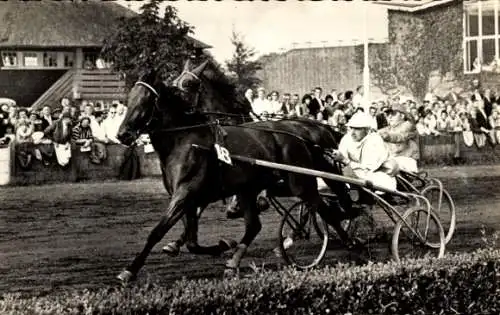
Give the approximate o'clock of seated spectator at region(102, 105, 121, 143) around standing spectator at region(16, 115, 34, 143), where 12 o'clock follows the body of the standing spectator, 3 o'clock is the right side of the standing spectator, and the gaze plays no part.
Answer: The seated spectator is roughly at 8 o'clock from the standing spectator.

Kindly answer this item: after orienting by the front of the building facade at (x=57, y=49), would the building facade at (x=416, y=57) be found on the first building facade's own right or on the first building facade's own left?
on the first building facade's own left

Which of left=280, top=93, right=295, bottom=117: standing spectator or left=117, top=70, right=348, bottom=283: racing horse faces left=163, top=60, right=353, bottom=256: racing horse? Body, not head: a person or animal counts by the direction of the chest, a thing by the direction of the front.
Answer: the standing spectator

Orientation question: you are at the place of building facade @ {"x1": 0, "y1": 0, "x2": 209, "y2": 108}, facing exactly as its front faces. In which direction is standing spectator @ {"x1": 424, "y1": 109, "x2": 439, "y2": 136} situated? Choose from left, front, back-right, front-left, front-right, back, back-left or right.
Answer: front-left

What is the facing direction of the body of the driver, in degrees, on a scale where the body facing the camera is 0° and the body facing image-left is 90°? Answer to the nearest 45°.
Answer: approximately 45°

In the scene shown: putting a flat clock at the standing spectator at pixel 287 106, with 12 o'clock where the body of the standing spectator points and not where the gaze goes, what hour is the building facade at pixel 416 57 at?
The building facade is roughly at 8 o'clock from the standing spectator.

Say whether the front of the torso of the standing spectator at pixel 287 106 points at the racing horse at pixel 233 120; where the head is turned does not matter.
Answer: yes
